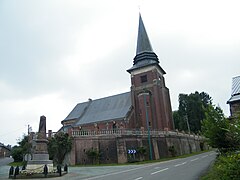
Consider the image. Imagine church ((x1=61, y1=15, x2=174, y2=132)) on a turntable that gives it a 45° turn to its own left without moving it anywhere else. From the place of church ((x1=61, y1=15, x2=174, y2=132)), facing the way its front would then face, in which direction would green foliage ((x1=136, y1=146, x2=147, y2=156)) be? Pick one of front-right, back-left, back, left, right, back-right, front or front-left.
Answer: right

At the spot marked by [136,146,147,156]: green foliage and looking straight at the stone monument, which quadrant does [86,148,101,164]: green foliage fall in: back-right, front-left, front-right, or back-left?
front-right

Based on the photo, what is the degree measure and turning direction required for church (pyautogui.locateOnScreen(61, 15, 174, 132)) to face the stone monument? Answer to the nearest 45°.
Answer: approximately 90° to its right

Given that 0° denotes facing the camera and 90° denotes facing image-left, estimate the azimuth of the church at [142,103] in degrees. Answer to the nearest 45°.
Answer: approximately 315°

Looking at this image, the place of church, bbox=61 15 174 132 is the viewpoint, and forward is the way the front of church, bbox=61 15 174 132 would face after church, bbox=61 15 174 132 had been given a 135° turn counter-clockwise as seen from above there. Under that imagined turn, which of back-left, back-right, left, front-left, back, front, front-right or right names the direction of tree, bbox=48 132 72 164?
back-left

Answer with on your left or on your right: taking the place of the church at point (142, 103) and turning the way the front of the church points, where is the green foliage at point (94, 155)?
on your right
